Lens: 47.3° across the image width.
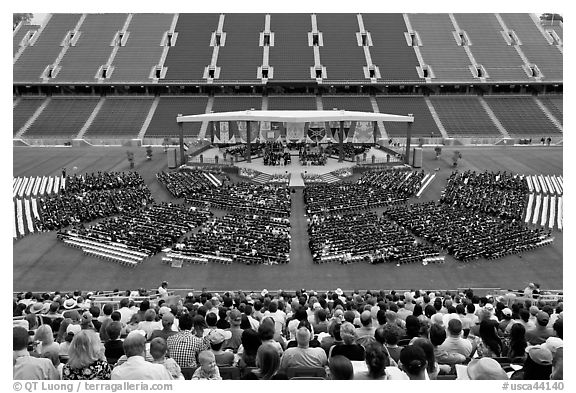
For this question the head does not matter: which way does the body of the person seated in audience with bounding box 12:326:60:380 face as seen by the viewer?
away from the camera

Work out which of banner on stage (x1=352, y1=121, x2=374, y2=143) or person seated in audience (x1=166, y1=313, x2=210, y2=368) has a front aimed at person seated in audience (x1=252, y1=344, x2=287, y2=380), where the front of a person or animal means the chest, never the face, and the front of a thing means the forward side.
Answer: the banner on stage

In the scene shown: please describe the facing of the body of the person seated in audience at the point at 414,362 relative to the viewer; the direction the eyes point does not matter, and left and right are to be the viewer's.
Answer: facing away from the viewer

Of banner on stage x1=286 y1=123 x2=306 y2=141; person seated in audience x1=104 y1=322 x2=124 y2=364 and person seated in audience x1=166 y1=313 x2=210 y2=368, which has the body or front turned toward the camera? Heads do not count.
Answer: the banner on stage

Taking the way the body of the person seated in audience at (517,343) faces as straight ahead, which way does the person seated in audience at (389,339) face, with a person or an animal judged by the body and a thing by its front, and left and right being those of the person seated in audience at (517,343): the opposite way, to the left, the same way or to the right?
the same way

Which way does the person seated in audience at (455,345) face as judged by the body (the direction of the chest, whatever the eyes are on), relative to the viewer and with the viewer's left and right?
facing away from the viewer

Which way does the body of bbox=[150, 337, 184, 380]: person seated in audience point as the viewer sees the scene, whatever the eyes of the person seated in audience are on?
away from the camera

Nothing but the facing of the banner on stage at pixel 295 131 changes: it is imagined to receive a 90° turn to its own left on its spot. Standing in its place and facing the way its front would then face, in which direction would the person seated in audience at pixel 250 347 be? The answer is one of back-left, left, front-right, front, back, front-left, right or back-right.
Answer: right

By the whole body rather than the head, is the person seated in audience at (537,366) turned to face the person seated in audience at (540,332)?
yes

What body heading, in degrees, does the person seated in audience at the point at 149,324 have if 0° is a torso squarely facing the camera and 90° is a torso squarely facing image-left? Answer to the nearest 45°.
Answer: approximately 180°

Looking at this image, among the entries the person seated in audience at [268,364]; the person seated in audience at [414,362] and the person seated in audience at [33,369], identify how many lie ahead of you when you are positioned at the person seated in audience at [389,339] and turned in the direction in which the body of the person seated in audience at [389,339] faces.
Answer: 0

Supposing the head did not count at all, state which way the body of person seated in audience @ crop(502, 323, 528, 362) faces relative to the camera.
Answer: away from the camera

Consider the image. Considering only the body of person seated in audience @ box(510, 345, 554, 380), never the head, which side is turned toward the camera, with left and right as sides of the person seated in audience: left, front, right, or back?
back

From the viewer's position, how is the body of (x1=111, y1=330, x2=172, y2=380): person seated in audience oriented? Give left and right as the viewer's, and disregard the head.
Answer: facing away from the viewer

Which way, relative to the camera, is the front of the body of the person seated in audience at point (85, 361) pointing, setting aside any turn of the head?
away from the camera

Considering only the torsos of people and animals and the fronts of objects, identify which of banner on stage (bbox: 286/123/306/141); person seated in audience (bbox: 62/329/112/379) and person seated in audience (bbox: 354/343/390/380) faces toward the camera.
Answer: the banner on stage

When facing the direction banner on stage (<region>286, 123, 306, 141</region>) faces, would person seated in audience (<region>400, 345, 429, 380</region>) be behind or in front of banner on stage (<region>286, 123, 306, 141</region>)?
in front

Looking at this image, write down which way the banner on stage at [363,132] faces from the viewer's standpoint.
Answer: facing the viewer

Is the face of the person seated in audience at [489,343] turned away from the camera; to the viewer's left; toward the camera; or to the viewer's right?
away from the camera

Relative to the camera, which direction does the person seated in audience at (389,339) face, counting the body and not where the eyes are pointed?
away from the camera
